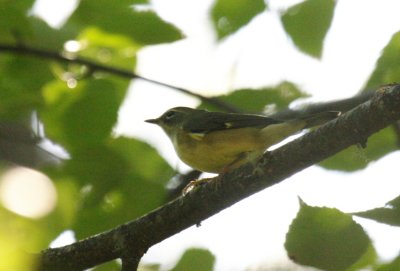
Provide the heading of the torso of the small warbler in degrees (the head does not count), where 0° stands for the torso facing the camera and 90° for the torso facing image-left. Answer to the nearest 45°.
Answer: approximately 90°
